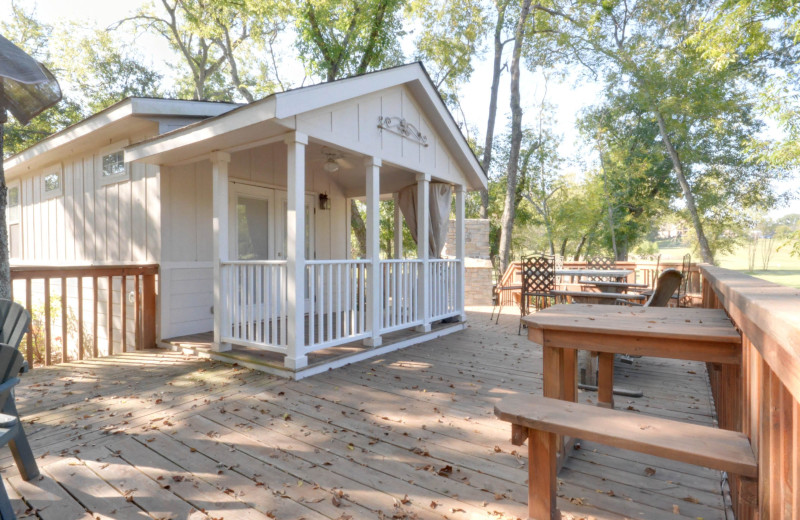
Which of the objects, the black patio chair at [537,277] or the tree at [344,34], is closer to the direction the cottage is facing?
the black patio chair

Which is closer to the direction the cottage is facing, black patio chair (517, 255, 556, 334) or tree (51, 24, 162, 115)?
the black patio chair

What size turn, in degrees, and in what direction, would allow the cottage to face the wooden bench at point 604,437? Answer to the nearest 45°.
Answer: approximately 45° to its right

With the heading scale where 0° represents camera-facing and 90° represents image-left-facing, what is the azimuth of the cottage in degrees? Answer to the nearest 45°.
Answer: approximately 315°

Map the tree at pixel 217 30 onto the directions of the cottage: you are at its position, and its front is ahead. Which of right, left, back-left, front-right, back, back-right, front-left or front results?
back-left
